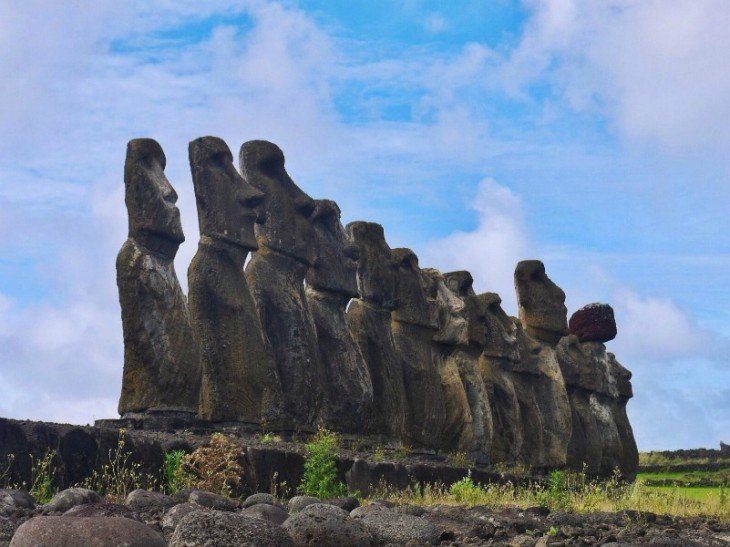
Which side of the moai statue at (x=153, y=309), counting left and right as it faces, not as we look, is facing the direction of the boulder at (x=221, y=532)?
right

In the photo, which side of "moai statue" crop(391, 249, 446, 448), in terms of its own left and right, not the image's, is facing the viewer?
right

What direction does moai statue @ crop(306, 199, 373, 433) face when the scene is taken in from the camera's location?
facing to the right of the viewer

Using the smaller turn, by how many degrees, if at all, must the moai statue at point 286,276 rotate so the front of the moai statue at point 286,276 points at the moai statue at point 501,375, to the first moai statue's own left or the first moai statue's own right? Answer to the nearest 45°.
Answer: approximately 45° to the first moai statue's own left

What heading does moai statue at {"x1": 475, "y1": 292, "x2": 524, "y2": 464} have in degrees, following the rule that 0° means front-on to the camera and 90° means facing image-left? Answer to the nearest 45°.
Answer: approximately 270°

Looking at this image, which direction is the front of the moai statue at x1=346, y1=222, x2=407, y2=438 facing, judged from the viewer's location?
facing to the right of the viewer

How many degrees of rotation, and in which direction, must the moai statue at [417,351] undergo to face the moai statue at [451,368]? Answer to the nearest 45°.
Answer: approximately 45° to its left

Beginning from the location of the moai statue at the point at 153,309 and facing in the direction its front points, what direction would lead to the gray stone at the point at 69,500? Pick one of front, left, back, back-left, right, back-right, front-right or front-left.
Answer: right

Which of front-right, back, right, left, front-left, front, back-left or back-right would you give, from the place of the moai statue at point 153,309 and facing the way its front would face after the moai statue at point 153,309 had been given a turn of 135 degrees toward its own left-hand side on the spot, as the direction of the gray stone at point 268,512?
back-left
